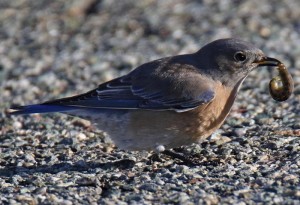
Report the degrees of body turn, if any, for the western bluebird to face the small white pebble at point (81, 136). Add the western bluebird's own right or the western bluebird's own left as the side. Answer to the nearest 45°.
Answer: approximately 135° to the western bluebird's own left

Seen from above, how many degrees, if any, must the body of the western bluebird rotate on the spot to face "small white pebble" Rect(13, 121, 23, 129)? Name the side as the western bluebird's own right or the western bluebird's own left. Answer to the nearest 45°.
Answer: approximately 135° to the western bluebird's own left

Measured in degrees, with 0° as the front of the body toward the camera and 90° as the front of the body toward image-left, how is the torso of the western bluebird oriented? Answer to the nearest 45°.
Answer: approximately 270°
